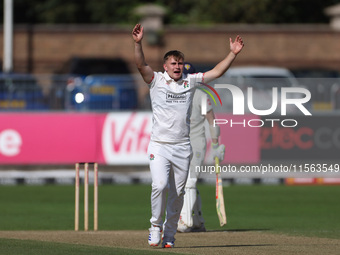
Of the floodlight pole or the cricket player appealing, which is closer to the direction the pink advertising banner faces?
the cricket player appealing

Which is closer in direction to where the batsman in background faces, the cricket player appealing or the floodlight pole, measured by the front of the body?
the cricket player appealing

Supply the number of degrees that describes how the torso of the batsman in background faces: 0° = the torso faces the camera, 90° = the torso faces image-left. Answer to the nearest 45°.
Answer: approximately 45°

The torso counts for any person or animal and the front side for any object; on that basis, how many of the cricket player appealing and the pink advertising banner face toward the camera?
2

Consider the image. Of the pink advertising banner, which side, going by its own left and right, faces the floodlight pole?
back

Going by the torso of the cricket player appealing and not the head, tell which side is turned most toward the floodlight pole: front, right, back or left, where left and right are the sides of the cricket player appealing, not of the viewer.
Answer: back

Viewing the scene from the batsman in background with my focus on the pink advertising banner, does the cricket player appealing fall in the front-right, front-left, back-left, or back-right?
back-left

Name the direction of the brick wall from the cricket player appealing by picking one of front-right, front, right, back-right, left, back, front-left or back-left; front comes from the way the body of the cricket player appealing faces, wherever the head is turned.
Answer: back

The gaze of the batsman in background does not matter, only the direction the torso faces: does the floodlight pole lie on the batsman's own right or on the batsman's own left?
on the batsman's own right

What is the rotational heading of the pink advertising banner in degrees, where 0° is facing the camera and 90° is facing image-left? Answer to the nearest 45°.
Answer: approximately 0°
